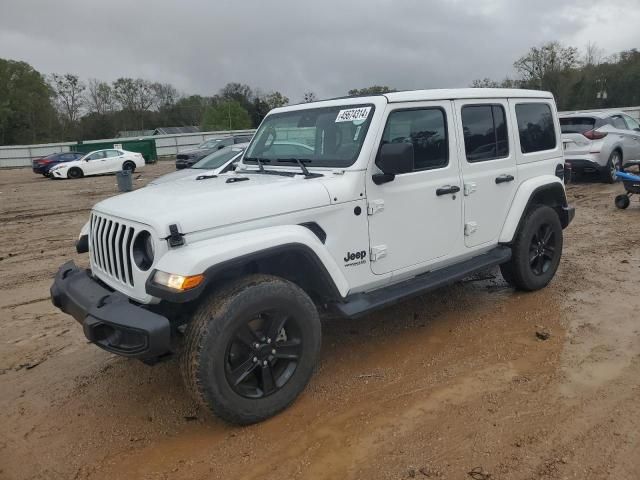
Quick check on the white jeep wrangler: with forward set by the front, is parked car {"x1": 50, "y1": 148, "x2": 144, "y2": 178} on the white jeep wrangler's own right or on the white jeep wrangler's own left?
on the white jeep wrangler's own right

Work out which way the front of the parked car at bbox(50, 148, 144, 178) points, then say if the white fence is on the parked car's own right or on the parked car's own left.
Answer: on the parked car's own right

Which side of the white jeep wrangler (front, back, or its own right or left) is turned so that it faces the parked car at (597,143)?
back

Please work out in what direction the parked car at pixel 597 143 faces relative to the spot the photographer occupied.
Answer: facing away from the viewer and to the right of the viewer

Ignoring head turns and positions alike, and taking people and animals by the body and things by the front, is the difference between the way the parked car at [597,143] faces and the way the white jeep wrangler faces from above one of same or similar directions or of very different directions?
very different directions

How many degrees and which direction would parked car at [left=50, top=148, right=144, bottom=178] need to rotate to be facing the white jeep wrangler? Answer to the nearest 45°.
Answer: approximately 90° to its left

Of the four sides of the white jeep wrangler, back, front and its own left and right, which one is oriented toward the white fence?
right

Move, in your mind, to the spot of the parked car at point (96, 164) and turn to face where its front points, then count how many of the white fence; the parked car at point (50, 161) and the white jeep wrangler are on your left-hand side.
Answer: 1
